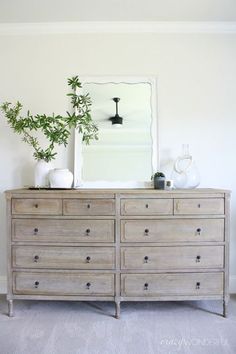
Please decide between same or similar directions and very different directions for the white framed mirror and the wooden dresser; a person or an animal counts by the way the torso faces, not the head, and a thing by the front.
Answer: same or similar directions

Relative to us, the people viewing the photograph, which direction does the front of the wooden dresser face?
facing the viewer

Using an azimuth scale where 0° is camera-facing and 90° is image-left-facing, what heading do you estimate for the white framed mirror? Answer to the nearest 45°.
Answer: approximately 0°

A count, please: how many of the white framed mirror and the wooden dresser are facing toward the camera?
2

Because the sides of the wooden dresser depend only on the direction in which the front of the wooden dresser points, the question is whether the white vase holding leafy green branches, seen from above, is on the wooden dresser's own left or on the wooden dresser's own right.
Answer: on the wooden dresser's own right
